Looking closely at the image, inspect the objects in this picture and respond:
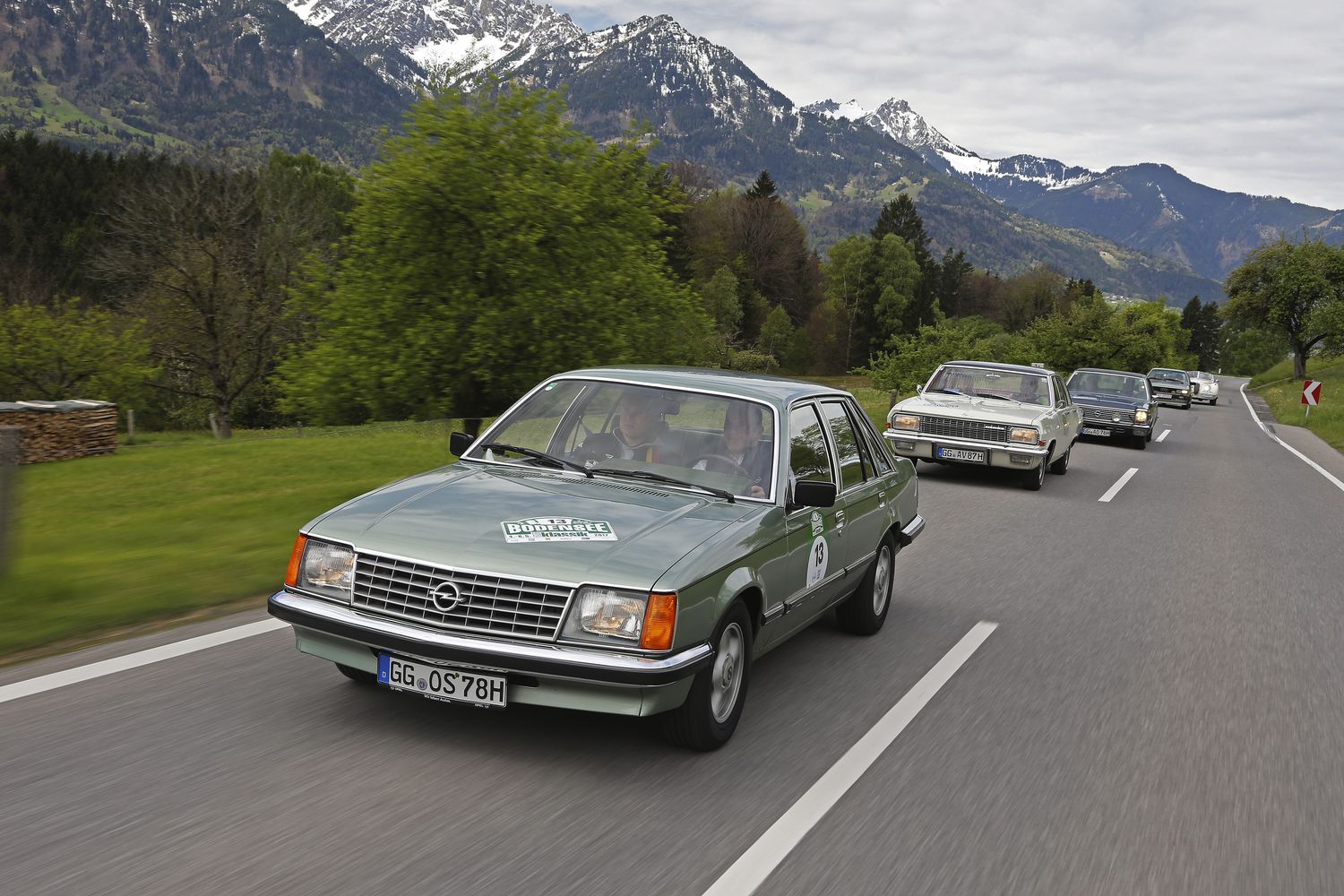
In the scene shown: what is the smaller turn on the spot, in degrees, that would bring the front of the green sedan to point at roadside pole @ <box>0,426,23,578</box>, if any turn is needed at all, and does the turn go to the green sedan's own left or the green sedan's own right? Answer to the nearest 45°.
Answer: approximately 90° to the green sedan's own right

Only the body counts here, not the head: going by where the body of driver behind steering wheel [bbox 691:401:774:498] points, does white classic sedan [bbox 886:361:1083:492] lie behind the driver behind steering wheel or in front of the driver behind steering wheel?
behind

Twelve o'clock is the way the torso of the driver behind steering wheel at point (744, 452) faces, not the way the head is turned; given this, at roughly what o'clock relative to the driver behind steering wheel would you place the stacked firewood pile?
The stacked firewood pile is roughly at 3 o'clock from the driver behind steering wheel.

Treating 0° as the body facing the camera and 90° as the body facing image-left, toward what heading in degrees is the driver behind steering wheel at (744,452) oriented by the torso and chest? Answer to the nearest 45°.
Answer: approximately 45°

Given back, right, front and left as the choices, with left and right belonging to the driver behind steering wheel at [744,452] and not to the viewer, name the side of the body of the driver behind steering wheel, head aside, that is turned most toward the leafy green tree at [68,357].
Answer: right

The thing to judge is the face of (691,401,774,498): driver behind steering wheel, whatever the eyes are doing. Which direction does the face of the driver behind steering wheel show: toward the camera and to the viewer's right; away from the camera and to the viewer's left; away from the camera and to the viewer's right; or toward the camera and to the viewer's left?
toward the camera and to the viewer's left

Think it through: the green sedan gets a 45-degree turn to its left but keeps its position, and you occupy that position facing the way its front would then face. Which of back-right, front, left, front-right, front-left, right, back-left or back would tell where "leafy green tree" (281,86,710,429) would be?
back

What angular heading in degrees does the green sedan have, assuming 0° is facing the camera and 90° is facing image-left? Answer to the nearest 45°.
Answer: approximately 45°

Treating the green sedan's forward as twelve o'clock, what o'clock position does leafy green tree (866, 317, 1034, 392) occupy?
The leafy green tree is roughly at 5 o'clock from the green sedan.

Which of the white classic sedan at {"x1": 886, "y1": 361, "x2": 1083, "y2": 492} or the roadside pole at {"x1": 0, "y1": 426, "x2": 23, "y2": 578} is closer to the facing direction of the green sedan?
the roadside pole

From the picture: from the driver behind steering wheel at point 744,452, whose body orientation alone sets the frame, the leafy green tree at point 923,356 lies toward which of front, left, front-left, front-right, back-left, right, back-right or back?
back-right
